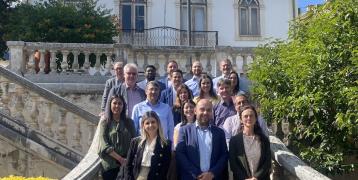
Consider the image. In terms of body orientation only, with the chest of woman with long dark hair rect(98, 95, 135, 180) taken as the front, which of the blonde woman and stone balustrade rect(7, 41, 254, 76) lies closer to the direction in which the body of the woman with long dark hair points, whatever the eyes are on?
the blonde woman

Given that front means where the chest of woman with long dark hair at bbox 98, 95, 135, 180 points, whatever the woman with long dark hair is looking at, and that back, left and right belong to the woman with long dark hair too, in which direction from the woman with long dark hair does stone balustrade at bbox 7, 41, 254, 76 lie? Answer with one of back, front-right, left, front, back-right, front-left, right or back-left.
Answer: back-left

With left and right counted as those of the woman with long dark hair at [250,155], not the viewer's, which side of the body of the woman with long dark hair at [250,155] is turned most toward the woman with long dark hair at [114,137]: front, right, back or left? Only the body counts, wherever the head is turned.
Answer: right

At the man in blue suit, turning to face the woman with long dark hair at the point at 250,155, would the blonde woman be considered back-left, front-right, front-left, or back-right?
back-right

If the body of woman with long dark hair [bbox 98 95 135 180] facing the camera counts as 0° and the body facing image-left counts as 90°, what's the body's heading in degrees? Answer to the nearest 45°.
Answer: approximately 315°

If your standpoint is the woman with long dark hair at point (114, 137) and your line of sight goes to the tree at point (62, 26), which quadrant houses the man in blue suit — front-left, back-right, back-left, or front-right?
back-right

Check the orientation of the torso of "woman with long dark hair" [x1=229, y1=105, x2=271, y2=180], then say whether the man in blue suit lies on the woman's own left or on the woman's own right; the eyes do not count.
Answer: on the woman's own right

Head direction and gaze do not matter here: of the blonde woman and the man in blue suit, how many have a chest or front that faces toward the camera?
2

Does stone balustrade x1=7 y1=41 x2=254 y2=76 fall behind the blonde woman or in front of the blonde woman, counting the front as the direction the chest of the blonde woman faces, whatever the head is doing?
behind
